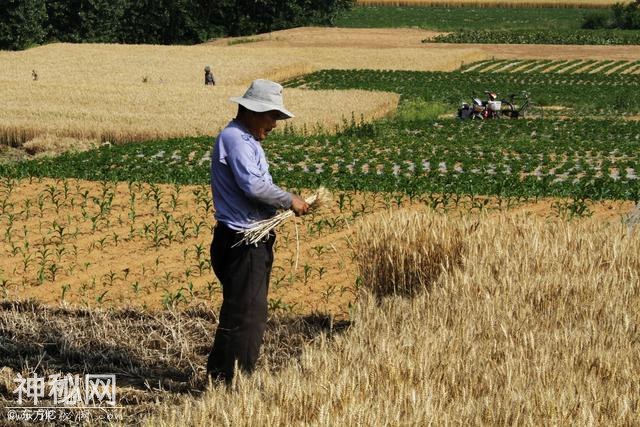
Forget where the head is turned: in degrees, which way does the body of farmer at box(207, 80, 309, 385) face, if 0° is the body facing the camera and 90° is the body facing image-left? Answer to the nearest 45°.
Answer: approximately 270°
